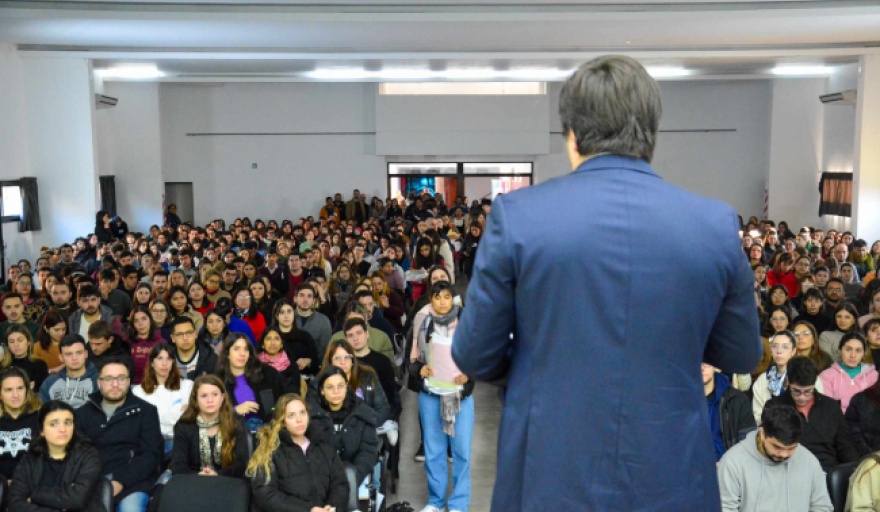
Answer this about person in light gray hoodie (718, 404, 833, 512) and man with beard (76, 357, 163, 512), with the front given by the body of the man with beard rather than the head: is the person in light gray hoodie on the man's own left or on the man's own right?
on the man's own left

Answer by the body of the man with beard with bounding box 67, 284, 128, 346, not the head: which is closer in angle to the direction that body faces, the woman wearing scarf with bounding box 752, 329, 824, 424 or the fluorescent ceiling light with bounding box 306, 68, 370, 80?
the woman wearing scarf

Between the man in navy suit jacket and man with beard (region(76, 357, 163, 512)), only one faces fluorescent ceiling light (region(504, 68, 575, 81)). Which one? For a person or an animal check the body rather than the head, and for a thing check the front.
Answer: the man in navy suit jacket

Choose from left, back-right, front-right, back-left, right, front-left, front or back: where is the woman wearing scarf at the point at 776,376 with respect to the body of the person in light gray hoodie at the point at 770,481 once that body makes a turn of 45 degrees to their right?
back-right

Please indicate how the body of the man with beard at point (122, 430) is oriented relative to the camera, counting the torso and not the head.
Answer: toward the camera

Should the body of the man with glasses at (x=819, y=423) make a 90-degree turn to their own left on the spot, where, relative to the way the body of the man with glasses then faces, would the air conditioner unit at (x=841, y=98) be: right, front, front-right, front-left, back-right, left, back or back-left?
left

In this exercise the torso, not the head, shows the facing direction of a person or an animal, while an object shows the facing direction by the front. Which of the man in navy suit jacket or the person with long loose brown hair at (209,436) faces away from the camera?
the man in navy suit jacket

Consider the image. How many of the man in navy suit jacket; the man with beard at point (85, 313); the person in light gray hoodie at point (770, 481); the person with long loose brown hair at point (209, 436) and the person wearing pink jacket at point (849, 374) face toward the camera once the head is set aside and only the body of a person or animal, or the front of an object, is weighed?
4

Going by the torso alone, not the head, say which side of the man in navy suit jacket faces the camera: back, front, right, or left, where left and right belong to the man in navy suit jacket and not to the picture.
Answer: back

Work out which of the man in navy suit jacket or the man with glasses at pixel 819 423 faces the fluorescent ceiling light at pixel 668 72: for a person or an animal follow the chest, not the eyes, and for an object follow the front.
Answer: the man in navy suit jacket

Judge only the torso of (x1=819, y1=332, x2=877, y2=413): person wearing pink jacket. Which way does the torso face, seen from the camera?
toward the camera

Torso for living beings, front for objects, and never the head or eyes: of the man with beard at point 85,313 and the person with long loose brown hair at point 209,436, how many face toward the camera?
2

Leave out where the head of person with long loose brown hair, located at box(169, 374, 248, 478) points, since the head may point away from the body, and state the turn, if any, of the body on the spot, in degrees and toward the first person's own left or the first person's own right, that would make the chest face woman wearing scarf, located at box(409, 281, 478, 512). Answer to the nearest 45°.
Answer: approximately 90° to the first person's own left

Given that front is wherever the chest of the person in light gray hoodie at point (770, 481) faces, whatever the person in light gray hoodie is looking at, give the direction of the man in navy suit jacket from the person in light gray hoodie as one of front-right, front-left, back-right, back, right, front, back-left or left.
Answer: front
